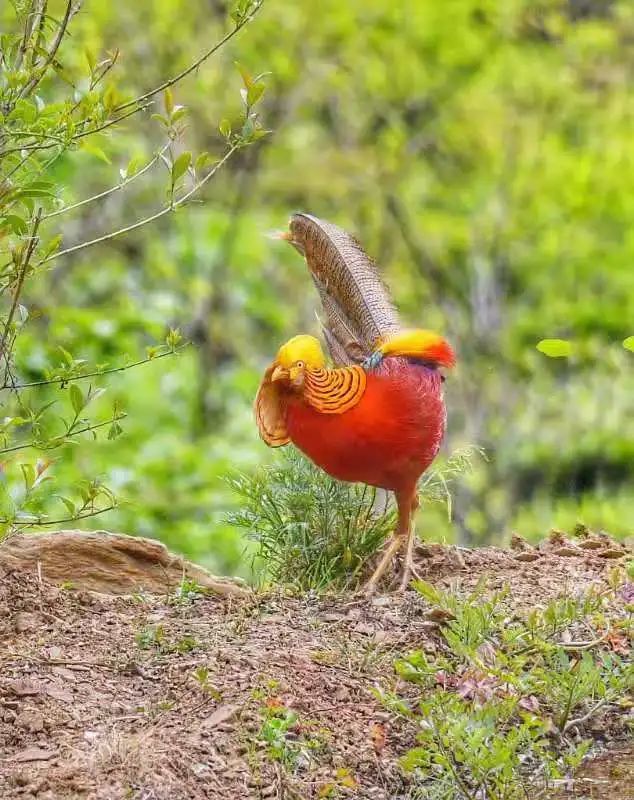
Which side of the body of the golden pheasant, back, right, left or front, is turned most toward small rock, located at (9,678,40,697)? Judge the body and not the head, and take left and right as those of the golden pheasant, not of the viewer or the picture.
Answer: front

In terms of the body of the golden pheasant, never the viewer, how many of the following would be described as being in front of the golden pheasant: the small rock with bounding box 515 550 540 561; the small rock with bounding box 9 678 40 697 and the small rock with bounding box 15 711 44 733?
2

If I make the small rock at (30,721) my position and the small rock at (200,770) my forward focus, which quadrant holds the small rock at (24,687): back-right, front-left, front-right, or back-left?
back-left

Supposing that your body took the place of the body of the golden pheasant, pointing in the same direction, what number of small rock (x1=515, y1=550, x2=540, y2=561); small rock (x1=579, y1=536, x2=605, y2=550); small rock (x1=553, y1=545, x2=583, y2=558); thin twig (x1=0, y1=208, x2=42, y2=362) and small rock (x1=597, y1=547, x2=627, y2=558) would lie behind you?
4

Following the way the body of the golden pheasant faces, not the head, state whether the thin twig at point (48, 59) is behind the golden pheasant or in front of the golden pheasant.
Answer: in front

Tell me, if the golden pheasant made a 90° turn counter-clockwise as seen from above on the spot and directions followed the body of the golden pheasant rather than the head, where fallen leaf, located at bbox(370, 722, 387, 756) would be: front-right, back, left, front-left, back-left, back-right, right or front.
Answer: front-right

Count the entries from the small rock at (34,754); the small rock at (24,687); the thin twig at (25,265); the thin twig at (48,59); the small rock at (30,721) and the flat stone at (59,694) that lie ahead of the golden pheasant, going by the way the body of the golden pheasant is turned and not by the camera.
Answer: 6

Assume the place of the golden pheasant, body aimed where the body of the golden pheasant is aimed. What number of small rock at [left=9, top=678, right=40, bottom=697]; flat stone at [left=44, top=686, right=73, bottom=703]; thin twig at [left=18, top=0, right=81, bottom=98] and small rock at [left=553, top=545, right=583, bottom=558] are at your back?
1

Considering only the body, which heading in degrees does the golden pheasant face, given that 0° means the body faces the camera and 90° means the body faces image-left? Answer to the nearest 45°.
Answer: approximately 45°

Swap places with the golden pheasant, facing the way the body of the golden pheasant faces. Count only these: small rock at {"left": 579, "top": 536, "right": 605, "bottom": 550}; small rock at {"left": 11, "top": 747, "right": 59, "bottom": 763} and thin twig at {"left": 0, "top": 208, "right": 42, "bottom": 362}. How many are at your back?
1

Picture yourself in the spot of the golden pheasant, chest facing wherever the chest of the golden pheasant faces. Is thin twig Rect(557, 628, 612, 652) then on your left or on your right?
on your left

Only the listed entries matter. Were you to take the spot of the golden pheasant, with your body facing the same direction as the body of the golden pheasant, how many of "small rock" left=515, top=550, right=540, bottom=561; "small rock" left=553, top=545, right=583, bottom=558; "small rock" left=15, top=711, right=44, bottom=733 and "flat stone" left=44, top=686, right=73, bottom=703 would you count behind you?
2

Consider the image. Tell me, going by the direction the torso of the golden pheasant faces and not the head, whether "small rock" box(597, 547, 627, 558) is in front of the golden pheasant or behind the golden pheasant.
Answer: behind

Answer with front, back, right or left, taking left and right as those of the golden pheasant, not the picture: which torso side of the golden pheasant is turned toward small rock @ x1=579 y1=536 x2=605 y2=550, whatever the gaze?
back

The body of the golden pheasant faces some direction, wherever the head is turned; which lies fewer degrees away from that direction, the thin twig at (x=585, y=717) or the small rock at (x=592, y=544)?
the thin twig

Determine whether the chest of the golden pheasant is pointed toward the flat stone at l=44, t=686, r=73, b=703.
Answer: yes

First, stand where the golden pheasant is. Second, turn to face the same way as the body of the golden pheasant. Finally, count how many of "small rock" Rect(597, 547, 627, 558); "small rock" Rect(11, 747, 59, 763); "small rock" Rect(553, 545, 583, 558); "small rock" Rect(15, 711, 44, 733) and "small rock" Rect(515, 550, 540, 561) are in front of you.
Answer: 2

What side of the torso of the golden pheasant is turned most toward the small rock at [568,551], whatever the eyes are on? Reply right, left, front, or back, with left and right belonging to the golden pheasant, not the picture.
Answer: back

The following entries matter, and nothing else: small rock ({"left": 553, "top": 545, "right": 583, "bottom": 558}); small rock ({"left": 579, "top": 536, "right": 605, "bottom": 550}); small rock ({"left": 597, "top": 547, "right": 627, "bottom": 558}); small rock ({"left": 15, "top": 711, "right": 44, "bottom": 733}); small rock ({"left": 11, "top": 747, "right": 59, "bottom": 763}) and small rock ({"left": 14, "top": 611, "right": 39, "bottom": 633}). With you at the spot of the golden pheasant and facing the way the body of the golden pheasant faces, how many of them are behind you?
3
